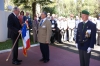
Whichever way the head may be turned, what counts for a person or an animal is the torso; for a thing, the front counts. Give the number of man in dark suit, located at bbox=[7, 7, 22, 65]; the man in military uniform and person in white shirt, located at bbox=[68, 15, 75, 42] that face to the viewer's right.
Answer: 1

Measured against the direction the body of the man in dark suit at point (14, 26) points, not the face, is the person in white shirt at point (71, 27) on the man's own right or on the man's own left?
on the man's own left

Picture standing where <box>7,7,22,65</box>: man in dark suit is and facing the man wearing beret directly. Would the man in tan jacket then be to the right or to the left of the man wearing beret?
left

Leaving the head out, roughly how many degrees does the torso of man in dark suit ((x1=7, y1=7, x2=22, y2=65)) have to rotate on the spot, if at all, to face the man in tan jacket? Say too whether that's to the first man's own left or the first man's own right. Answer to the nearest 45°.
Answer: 0° — they already face them

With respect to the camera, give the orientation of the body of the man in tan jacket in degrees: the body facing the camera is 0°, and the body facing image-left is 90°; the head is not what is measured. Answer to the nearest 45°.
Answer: approximately 45°

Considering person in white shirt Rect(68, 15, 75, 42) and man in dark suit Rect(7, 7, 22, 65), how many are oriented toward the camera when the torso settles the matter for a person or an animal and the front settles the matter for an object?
1

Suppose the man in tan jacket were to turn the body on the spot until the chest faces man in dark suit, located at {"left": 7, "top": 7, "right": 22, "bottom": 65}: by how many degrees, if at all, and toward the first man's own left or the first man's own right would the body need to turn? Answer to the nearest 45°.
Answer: approximately 45° to the first man's own right

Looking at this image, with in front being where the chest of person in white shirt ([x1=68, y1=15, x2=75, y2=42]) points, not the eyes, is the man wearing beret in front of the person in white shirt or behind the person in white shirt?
in front

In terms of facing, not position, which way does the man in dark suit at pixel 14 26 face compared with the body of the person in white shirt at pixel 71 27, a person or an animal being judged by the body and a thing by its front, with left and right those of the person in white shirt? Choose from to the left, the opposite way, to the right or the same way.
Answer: to the left

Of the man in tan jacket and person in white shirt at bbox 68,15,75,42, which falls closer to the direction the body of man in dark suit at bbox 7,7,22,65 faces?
the man in tan jacket

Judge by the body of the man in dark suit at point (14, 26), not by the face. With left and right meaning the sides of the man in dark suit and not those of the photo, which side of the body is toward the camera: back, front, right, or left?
right

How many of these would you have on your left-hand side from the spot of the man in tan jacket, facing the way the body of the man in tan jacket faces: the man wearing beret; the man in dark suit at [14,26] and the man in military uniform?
1
